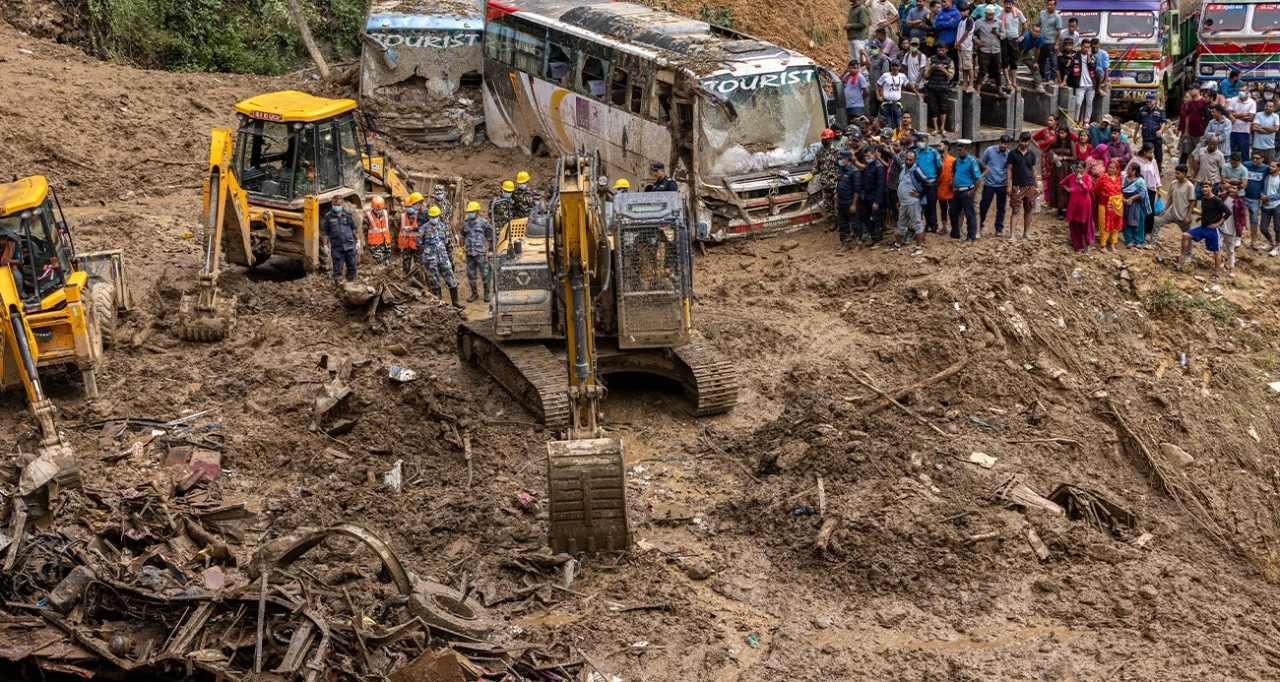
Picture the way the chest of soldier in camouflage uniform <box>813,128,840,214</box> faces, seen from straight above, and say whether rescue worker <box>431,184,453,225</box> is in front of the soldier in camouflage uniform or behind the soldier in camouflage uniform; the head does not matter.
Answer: in front

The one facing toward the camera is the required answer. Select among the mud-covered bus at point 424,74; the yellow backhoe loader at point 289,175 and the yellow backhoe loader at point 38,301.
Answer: the mud-covered bus

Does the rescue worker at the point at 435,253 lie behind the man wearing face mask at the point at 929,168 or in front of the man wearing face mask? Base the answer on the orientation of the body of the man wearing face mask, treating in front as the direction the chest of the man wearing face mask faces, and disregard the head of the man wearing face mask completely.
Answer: in front

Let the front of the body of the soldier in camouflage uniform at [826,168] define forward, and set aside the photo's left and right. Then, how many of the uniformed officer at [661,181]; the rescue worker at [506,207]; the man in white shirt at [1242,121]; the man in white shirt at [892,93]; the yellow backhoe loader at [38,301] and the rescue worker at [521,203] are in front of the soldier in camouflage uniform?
4

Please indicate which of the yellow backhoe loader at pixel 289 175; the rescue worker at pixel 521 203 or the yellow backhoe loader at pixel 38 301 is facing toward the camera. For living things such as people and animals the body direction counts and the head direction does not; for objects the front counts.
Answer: the rescue worker

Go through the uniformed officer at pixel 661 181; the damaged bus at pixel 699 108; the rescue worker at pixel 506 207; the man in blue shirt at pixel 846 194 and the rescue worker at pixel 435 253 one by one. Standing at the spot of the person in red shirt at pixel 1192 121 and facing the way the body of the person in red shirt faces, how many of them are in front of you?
5

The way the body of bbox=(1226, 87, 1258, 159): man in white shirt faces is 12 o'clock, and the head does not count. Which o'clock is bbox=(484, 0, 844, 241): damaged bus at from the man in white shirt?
The damaged bus is roughly at 2 o'clock from the man in white shirt.

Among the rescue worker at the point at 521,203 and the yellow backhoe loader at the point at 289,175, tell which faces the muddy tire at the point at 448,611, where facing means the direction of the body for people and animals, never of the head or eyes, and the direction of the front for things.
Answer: the rescue worker

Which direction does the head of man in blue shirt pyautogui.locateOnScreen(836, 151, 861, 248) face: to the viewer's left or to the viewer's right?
to the viewer's left

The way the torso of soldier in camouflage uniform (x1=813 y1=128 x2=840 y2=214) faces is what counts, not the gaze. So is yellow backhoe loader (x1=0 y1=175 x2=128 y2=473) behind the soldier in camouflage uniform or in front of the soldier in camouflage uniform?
in front

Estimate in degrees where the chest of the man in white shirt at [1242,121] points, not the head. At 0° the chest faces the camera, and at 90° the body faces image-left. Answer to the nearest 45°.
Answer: approximately 0°

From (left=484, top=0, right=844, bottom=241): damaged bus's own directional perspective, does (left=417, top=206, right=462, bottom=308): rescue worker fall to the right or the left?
on its right
